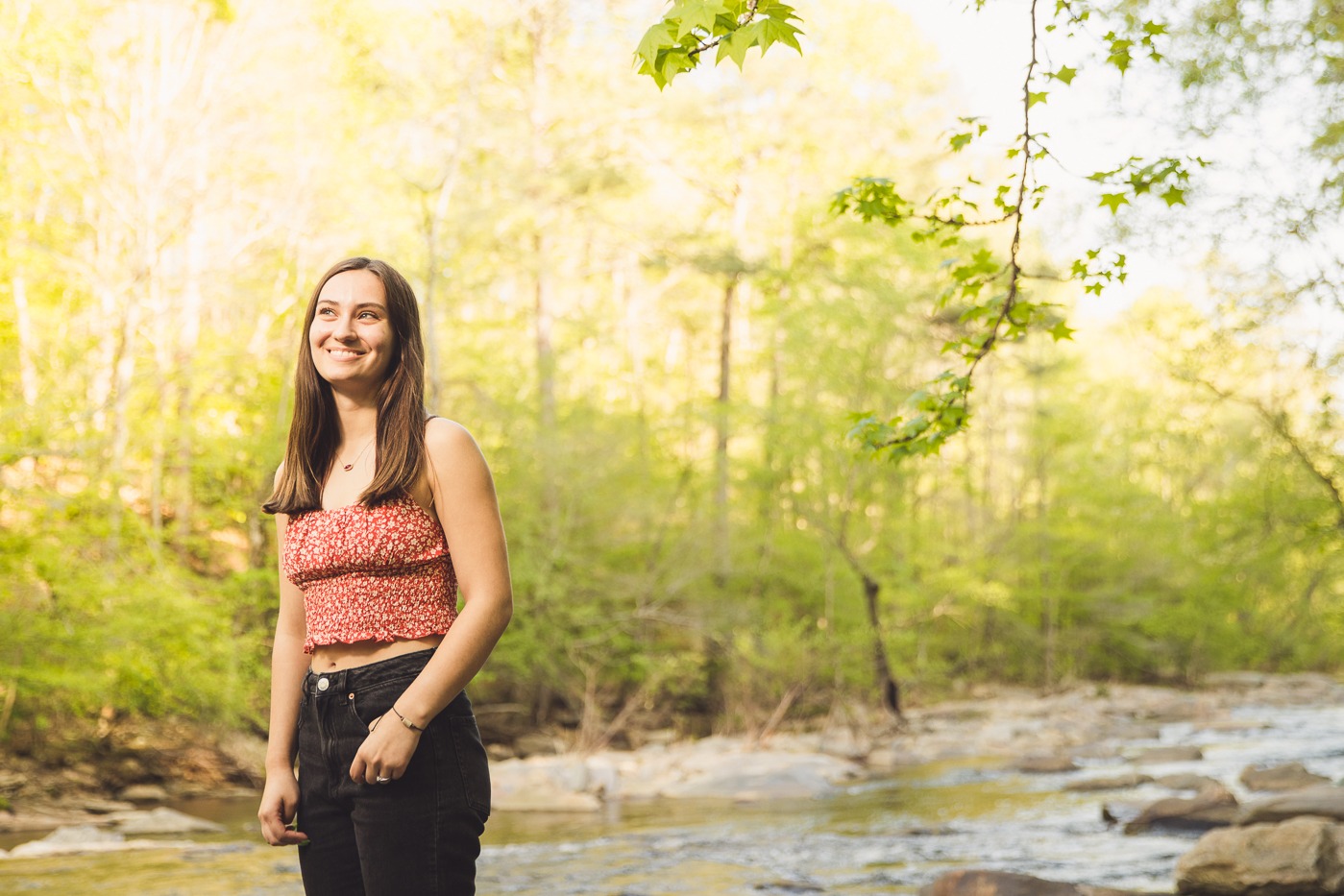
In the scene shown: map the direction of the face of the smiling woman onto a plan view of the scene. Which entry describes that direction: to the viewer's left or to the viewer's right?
to the viewer's left

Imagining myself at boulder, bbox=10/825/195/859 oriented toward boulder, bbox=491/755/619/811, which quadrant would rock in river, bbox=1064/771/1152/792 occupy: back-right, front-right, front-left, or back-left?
front-right

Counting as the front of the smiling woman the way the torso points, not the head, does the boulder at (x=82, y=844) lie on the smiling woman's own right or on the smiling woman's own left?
on the smiling woman's own right

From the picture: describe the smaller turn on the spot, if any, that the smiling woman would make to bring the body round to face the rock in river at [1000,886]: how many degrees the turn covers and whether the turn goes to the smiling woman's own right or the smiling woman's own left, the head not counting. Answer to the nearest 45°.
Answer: approximately 180°

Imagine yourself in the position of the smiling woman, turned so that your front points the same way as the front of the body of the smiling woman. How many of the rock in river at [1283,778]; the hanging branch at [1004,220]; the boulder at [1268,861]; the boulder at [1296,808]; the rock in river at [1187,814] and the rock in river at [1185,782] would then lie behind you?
6

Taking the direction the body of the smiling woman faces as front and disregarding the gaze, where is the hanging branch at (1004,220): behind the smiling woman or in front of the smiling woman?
behind

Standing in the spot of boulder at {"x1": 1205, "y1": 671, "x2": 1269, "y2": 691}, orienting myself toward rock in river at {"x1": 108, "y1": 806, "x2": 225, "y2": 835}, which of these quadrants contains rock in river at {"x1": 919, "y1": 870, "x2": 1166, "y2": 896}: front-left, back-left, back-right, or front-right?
front-left

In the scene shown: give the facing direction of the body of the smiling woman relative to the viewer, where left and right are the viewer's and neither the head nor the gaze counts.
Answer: facing the viewer and to the left of the viewer

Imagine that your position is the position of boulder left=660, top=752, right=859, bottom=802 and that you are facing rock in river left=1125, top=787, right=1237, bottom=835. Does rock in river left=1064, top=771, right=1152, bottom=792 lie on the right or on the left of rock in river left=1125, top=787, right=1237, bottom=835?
left

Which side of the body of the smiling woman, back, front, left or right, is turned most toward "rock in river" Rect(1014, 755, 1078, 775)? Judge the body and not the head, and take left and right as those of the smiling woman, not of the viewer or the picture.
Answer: back

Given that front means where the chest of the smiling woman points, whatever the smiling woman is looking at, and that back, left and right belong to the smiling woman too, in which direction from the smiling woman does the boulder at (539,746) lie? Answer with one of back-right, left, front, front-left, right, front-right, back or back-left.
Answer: back-right

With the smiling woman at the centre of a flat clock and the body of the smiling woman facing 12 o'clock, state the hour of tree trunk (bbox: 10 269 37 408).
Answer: The tree trunk is roughly at 4 o'clock from the smiling woman.

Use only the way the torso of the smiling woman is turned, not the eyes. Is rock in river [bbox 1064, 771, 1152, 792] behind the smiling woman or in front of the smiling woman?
behind
